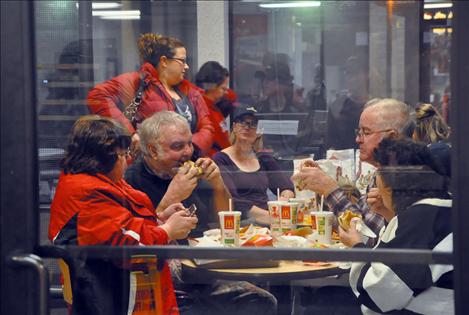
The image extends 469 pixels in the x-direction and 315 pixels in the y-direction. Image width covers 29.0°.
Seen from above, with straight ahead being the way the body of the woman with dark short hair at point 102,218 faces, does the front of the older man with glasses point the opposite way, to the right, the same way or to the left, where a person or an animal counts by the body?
the opposite way

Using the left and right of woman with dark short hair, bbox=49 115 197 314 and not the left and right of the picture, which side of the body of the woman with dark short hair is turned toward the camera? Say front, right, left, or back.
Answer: right

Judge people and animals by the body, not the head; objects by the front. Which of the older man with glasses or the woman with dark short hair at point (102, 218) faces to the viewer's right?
the woman with dark short hair

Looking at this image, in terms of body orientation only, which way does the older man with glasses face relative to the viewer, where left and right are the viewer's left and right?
facing to the left of the viewer

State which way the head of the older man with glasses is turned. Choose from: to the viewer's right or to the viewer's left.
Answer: to the viewer's left

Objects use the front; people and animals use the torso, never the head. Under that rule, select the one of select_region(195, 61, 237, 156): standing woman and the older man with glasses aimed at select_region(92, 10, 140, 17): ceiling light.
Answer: the older man with glasses

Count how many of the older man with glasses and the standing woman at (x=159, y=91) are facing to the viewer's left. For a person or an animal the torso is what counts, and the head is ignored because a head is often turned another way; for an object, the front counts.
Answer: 1

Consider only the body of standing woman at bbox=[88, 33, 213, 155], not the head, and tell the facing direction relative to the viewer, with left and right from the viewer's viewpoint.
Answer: facing the viewer and to the right of the viewer
